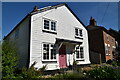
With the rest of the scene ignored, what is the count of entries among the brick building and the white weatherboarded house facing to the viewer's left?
0

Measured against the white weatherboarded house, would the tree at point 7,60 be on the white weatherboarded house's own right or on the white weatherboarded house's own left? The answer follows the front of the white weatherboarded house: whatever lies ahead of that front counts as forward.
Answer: on the white weatherboarded house's own right

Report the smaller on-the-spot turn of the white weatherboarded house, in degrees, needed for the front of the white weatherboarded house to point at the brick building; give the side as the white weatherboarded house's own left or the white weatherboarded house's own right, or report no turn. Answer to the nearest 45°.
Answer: approximately 90° to the white weatherboarded house's own left

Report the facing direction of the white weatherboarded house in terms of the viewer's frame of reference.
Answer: facing the viewer and to the right of the viewer
